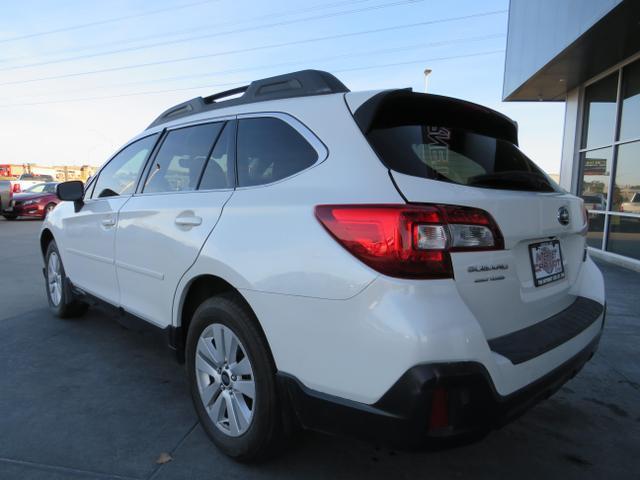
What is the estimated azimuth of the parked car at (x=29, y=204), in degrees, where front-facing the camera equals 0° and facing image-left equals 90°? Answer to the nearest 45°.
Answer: approximately 45°

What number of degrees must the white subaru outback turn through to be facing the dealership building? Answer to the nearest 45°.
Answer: approximately 90° to its right

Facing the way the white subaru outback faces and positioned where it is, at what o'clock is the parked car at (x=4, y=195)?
The parked car is roughly at 12 o'clock from the white subaru outback.

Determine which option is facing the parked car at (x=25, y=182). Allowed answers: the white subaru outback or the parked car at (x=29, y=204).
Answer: the white subaru outback

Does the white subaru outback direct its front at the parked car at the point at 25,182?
yes

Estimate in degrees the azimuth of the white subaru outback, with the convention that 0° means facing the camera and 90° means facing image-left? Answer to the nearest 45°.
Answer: approximately 135°

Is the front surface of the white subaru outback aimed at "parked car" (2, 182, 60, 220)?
yes
